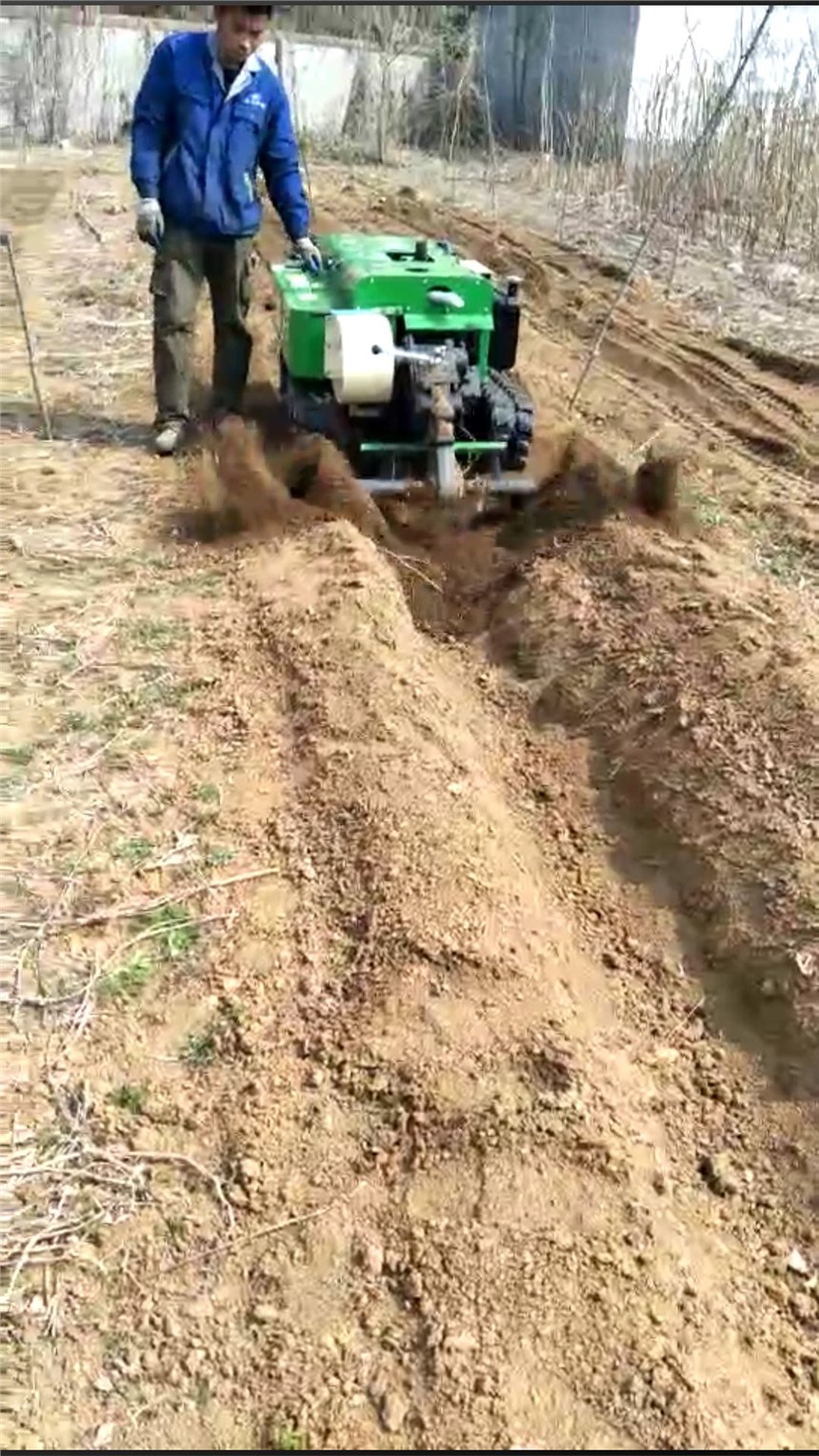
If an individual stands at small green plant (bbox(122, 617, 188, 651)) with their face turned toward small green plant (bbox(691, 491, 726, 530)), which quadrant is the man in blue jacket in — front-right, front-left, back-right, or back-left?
front-left

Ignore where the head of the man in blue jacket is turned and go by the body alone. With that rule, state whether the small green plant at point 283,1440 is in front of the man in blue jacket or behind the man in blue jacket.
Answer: in front

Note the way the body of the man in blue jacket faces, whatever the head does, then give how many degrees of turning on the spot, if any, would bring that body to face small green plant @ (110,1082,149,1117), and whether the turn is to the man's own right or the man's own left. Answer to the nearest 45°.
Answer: approximately 45° to the man's own right

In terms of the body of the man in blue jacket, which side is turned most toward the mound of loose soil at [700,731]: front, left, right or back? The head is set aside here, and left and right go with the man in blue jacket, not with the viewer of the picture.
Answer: front

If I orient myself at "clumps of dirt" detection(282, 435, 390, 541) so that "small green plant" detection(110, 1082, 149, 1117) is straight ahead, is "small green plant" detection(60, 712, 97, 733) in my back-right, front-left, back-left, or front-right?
front-right

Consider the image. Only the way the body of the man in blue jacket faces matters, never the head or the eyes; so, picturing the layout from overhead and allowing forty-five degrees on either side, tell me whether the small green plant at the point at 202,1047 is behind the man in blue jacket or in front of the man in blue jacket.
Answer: in front

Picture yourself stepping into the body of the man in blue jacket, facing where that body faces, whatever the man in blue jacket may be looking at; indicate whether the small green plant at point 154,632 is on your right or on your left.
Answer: on your right

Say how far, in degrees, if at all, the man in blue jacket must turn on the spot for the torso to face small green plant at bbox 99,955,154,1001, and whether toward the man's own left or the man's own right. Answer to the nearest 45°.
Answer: approximately 45° to the man's own right

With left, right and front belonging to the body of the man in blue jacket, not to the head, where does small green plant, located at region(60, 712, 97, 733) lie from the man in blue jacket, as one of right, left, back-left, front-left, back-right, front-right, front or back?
front-right

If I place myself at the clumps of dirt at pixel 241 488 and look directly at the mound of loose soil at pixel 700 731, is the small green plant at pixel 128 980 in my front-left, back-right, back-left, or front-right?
front-right

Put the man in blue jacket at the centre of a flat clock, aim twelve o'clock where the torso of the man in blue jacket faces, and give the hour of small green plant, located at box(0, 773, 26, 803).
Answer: The small green plant is roughly at 12 o'clock from the man in blue jacket.

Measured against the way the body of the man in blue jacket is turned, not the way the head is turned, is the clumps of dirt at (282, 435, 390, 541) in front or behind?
in front

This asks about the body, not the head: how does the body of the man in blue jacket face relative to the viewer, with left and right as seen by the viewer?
facing the viewer and to the right of the viewer
